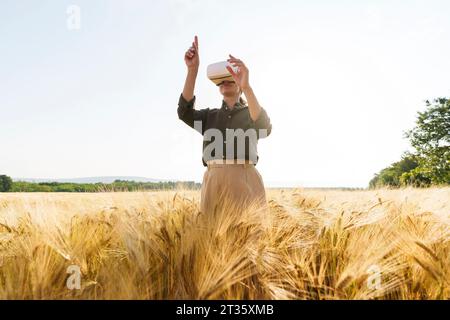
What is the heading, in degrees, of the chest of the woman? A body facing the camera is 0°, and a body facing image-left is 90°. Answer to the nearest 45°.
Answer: approximately 0°

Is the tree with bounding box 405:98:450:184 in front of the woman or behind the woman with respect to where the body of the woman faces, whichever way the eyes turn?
behind

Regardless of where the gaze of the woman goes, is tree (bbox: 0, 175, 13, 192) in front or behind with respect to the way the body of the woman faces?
behind
